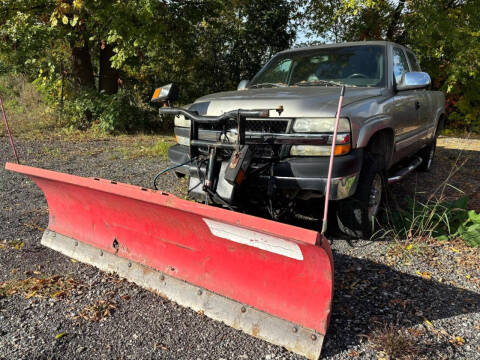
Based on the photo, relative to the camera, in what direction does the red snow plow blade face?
facing the viewer and to the left of the viewer

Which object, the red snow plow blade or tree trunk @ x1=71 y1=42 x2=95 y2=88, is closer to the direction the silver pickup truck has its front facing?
the red snow plow blade

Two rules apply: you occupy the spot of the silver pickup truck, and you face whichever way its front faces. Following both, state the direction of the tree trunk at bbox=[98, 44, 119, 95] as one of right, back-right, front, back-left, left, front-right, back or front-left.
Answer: right

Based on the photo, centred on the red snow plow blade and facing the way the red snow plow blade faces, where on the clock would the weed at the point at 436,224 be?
The weed is roughly at 7 o'clock from the red snow plow blade.

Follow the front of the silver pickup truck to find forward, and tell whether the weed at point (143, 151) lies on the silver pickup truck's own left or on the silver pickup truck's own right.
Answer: on the silver pickup truck's own right

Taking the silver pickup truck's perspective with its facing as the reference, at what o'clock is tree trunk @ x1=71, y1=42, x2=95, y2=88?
The tree trunk is roughly at 3 o'clock from the silver pickup truck.

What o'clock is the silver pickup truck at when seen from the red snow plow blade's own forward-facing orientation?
The silver pickup truck is roughly at 6 o'clock from the red snow plow blade.

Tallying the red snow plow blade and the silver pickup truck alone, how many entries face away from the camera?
0

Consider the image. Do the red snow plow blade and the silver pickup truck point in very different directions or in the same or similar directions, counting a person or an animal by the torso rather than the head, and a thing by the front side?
same or similar directions
